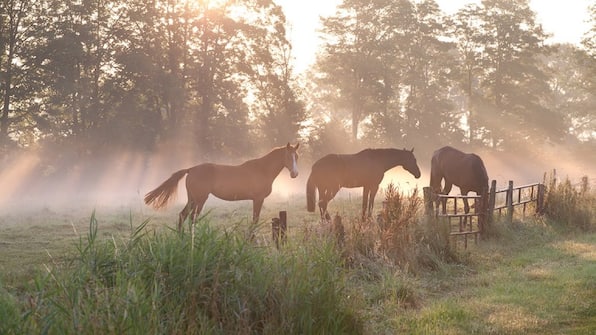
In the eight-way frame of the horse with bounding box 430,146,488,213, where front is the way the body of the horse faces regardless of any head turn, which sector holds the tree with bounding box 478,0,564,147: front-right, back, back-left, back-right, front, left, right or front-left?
front-left

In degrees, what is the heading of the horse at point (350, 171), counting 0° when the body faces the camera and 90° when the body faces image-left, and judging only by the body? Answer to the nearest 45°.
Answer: approximately 270°

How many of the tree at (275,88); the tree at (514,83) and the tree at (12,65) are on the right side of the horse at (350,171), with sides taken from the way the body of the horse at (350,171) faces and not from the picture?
0

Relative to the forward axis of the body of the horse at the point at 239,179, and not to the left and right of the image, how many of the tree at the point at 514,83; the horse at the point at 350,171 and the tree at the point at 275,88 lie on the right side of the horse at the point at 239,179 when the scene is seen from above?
0

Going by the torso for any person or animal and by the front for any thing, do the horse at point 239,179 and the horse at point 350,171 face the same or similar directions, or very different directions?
same or similar directions

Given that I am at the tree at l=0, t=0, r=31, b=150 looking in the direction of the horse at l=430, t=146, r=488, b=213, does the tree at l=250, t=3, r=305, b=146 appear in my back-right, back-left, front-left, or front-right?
front-left

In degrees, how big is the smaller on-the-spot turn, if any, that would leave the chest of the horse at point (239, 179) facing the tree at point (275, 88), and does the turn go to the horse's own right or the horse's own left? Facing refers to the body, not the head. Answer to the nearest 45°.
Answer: approximately 90° to the horse's own left

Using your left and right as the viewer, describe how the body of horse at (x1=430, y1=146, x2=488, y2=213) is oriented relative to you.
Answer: facing away from the viewer and to the right of the viewer

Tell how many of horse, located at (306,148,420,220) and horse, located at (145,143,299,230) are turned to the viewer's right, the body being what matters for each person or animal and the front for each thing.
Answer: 2

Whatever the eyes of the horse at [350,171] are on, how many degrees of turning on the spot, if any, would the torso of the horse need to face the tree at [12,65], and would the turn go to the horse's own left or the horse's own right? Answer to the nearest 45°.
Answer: approximately 135° to the horse's own left

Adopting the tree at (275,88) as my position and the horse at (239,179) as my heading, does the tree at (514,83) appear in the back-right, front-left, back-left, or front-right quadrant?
back-left

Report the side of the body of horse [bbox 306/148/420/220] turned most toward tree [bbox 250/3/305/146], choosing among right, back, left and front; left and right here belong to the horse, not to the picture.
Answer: left

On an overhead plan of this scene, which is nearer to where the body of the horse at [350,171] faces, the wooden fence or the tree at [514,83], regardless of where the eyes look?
the wooden fence

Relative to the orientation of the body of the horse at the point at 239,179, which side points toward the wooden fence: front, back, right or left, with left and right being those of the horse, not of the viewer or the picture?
front

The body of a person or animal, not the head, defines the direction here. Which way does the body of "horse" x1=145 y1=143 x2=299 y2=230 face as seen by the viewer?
to the viewer's right
